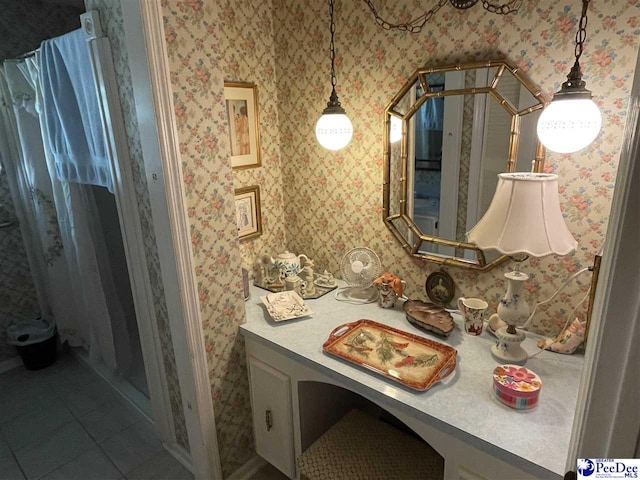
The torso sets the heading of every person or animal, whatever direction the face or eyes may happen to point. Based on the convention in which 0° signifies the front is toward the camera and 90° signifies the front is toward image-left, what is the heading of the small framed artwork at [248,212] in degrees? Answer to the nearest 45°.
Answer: approximately 315°

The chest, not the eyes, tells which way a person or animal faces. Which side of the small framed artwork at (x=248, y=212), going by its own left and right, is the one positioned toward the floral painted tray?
front

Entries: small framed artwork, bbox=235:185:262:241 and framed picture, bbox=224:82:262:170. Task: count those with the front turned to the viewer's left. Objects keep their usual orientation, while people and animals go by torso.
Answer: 0

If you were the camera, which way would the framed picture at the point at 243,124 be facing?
facing the viewer and to the right of the viewer

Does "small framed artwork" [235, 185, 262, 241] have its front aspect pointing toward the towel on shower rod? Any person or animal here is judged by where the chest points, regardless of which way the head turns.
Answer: no

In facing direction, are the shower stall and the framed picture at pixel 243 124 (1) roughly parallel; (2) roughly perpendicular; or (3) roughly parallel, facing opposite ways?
roughly perpendicular

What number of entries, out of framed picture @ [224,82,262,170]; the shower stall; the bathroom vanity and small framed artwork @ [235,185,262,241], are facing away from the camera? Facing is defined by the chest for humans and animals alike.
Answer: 0

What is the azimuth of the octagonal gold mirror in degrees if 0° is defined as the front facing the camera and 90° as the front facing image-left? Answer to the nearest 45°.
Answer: approximately 45°

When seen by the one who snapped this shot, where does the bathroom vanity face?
facing the viewer and to the left of the viewer

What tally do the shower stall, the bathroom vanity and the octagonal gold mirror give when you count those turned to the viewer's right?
0

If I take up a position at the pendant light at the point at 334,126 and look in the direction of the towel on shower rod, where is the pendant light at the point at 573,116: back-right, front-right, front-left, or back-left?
back-left

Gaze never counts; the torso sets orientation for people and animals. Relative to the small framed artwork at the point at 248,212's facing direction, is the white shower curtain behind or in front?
behind

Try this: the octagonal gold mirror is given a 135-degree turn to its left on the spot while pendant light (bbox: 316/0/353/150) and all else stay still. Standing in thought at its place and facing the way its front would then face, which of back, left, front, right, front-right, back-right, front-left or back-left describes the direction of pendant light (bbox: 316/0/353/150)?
back

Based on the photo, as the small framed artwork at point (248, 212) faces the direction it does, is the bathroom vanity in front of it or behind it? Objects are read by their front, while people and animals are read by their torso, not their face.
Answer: in front

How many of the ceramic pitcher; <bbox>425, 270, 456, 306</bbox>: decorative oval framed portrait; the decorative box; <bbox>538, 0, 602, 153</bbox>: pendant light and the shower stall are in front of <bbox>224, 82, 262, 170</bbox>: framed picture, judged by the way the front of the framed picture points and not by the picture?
4

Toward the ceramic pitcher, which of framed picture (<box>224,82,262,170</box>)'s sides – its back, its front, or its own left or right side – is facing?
front
